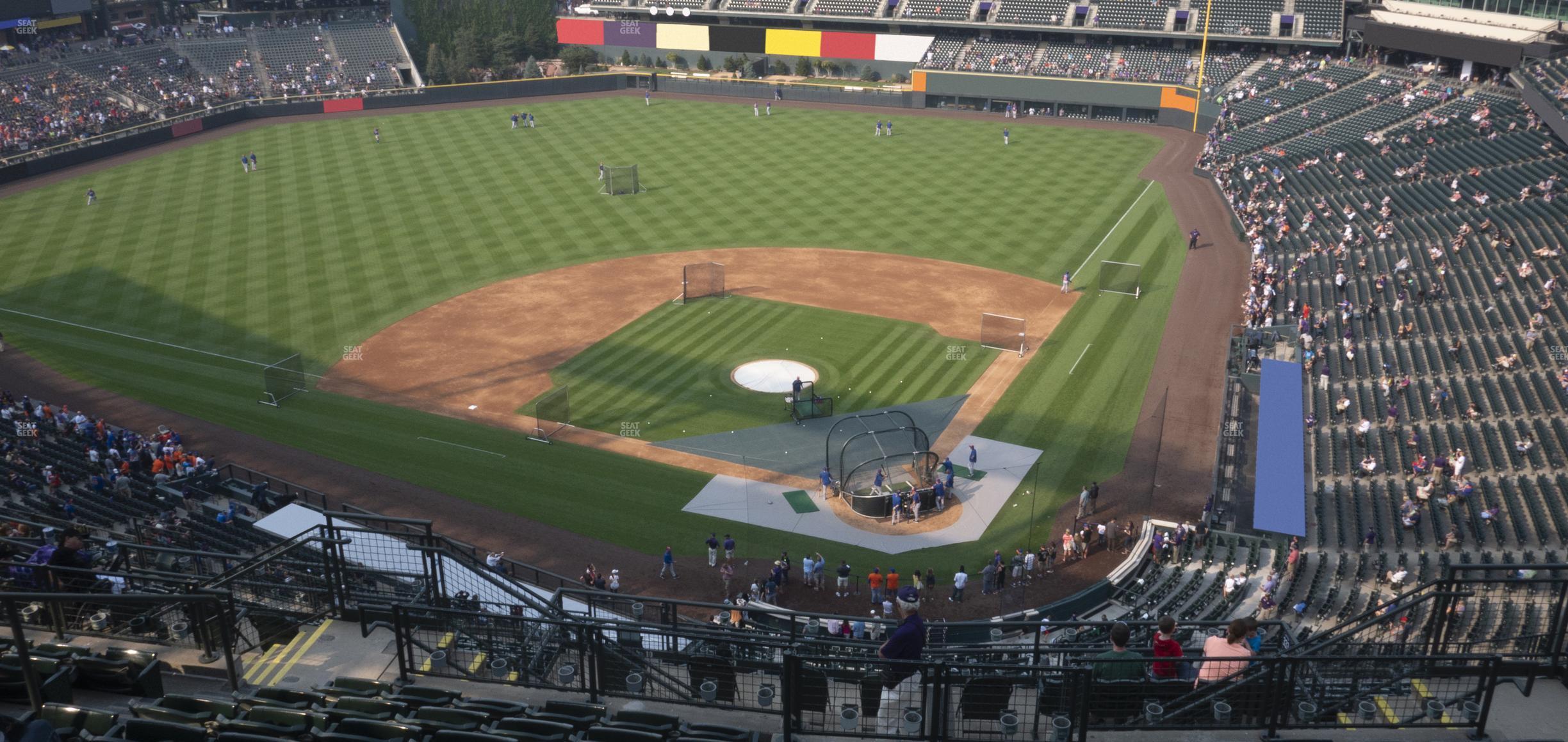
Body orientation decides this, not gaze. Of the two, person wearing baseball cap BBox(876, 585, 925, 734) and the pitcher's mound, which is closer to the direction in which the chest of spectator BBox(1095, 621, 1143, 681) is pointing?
the pitcher's mound

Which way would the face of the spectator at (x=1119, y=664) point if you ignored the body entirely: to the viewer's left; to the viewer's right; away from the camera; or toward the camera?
away from the camera

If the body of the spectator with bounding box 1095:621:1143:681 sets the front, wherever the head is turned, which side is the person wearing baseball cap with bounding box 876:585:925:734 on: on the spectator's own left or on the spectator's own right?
on the spectator's own left

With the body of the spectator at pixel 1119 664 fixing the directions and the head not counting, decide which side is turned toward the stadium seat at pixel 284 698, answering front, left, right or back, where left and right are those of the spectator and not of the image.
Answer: left

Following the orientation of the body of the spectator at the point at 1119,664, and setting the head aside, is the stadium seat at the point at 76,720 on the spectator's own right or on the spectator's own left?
on the spectator's own left

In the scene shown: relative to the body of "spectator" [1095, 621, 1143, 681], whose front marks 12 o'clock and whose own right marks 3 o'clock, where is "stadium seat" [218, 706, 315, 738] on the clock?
The stadium seat is roughly at 8 o'clock from the spectator.

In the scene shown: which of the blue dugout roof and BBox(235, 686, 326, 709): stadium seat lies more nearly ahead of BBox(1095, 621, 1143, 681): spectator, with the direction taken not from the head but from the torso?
the blue dugout roof

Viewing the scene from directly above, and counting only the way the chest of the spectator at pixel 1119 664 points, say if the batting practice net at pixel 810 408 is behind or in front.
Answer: in front

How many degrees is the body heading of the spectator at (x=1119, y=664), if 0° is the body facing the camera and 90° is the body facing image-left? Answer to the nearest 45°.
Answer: approximately 180°

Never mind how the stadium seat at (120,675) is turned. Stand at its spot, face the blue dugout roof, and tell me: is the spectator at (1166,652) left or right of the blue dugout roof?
right

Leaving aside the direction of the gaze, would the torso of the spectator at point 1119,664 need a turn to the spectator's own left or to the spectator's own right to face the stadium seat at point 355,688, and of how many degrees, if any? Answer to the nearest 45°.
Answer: approximately 90° to the spectator's own left

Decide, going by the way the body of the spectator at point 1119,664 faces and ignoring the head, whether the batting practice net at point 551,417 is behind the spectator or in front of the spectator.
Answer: in front

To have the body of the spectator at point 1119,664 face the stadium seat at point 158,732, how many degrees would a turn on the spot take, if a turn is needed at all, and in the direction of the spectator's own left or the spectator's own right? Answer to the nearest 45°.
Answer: approximately 135° to the spectator's own left

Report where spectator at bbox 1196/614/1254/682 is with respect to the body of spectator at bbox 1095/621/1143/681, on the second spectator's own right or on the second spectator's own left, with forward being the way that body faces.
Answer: on the second spectator's own right

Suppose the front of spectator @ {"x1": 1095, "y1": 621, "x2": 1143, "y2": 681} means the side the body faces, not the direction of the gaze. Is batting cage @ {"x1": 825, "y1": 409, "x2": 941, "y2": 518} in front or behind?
in front
